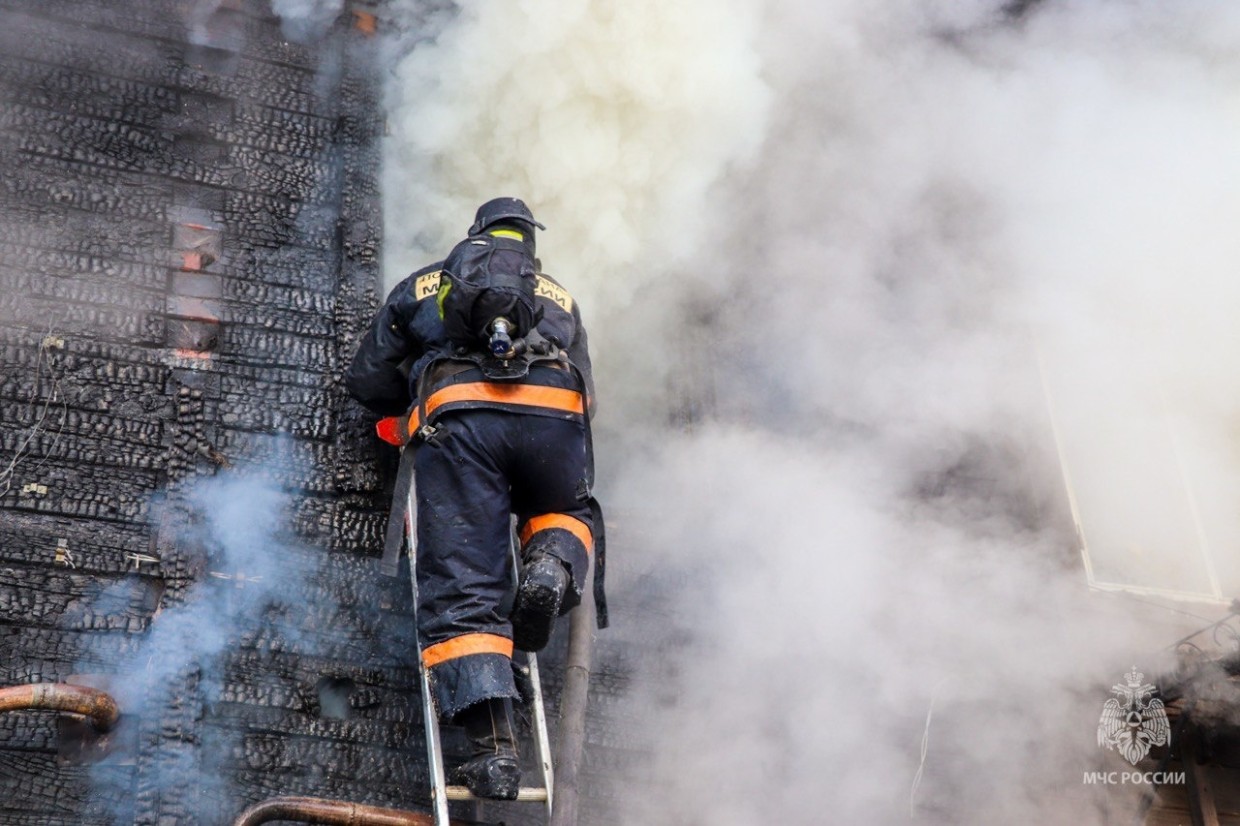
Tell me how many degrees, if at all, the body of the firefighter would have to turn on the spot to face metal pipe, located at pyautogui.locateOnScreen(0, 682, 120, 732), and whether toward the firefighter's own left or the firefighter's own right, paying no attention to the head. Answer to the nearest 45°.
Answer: approximately 90° to the firefighter's own left

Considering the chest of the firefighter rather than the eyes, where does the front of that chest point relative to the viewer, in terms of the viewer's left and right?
facing away from the viewer
